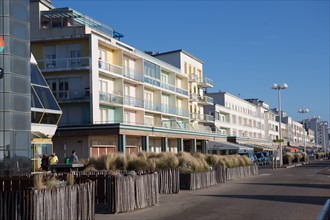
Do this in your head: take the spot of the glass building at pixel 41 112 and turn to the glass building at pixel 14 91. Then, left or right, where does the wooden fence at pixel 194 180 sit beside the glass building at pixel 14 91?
left

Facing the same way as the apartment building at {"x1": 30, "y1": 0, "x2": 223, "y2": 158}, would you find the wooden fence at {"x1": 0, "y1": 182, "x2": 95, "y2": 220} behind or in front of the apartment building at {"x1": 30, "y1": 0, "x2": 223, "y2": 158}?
in front

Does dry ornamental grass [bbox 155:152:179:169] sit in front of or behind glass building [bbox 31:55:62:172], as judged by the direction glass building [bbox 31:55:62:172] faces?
in front

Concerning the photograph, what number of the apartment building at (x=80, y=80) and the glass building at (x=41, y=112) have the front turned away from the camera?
0

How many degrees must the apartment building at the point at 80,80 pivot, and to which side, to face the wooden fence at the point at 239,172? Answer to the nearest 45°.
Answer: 0° — it already faces it

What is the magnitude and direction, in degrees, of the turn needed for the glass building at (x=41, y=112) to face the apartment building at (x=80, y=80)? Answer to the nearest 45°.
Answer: approximately 135° to its left

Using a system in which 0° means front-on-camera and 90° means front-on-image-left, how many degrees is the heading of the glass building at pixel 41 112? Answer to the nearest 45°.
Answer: approximately 315°

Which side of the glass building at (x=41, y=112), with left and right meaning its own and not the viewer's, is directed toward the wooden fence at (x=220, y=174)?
front

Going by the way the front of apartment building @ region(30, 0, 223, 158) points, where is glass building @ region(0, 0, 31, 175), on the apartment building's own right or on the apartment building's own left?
on the apartment building's own right
